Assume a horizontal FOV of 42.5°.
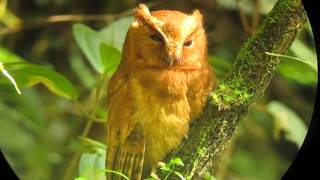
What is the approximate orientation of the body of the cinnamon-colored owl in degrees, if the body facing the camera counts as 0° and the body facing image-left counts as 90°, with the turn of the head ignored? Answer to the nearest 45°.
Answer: approximately 315°

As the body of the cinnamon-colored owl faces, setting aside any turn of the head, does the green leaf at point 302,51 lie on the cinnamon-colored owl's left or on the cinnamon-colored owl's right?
on the cinnamon-colored owl's left

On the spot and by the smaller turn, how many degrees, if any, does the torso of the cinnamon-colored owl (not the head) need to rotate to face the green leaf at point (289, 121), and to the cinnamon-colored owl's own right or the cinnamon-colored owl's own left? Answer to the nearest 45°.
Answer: approximately 90° to the cinnamon-colored owl's own left
